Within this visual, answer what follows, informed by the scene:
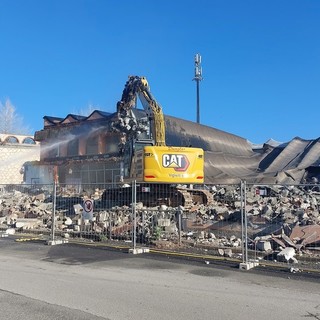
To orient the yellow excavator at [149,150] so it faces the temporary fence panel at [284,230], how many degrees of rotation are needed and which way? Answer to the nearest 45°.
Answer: approximately 180°

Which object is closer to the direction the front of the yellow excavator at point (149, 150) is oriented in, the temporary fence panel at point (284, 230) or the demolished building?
the demolished building

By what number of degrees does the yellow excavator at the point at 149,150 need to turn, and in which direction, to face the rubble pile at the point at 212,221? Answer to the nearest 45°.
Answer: approximately 180°

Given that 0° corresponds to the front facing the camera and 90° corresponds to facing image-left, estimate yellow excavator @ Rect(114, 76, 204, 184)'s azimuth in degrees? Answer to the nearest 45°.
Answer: approximately 135°

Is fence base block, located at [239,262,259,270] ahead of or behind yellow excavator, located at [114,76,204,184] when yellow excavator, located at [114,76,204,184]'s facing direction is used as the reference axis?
behind
